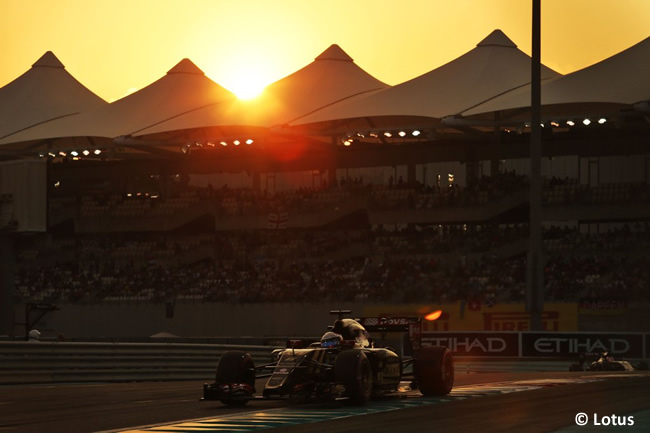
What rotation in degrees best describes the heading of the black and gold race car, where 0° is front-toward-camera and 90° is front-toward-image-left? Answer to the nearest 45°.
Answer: approximately 45°

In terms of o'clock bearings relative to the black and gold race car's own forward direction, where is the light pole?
The light pole is roughly at 5 o'clock from the black and gold race car.

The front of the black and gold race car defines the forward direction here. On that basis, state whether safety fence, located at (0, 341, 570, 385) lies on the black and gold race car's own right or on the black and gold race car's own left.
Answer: on the black and gold race car's own right

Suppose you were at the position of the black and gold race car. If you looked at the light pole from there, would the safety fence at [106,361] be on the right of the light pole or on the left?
left
